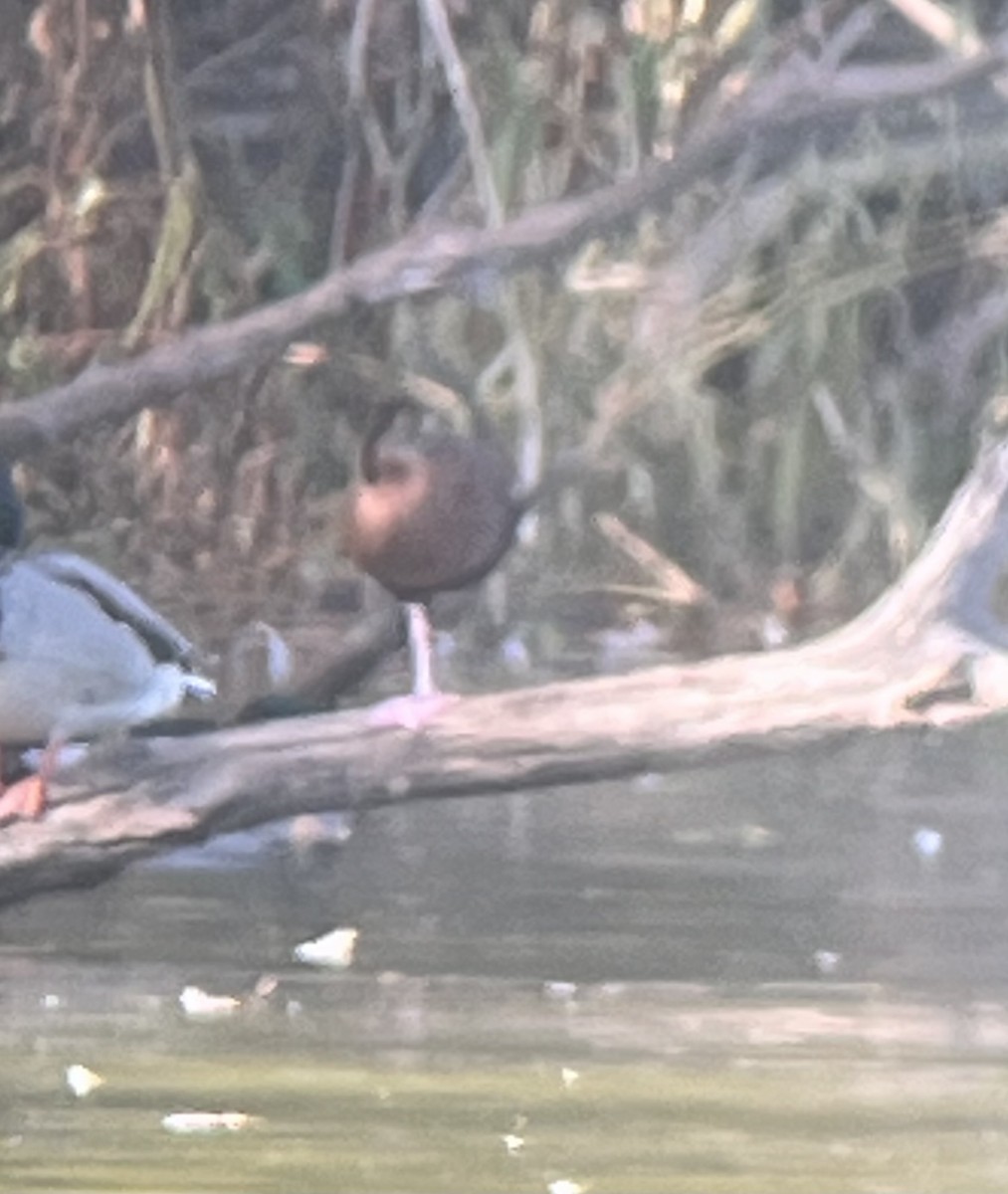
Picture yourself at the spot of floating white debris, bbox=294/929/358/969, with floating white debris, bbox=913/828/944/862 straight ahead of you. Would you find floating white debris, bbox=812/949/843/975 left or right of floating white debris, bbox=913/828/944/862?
right

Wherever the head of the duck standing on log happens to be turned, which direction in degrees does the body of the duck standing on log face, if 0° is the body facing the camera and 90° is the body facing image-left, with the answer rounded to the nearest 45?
approximately 90°

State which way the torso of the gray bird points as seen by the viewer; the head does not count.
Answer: to the viewer's left

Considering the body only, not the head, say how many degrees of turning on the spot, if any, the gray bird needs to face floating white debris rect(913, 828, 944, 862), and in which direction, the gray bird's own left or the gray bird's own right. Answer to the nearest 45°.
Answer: approximately 135° to the gray bird's own right

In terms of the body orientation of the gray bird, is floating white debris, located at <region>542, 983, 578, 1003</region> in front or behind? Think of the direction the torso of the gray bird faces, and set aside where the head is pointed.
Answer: behind

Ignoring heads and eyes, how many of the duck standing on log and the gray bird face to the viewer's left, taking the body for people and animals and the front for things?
2
